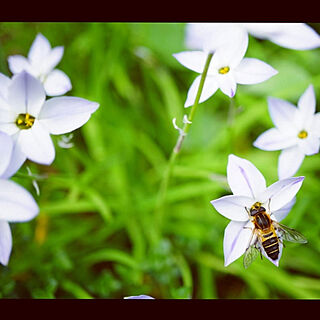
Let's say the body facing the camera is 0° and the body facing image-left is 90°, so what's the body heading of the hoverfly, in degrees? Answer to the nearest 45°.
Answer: approximately 180°
